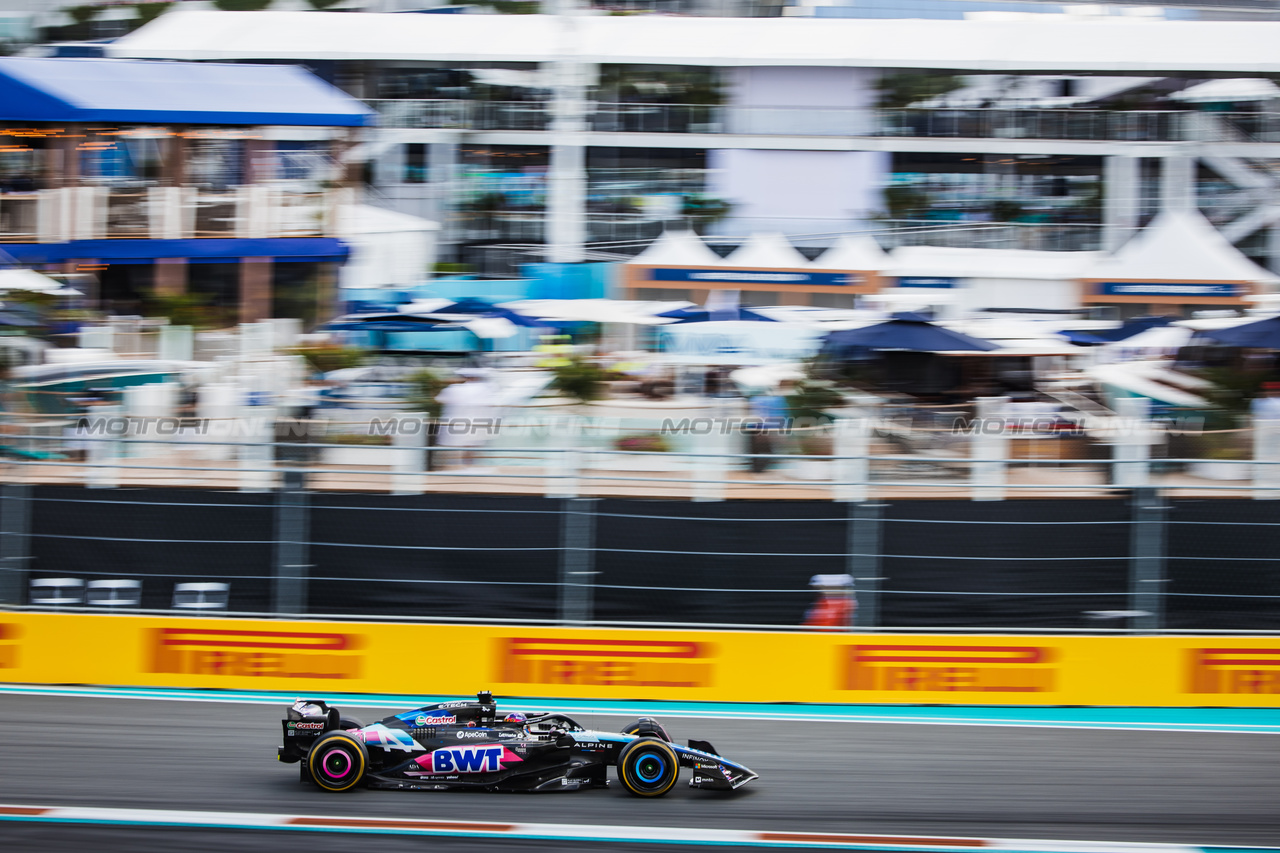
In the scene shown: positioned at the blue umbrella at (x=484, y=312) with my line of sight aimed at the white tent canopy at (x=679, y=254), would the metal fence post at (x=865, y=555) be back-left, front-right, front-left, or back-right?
back-right

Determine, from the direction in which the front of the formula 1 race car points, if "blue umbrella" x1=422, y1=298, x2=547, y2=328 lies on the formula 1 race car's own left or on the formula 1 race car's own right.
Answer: on the formula 1 race car's own left

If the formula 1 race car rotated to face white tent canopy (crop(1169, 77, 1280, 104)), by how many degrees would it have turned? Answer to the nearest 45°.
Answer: approximately 45° to its left

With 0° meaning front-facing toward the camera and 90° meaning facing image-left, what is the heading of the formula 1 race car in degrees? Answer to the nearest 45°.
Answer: approximately 270°

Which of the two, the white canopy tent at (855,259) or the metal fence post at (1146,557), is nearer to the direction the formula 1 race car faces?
the metal fence post

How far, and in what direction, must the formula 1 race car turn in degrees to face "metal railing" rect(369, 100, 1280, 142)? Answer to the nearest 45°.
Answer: approximately 90° to its left

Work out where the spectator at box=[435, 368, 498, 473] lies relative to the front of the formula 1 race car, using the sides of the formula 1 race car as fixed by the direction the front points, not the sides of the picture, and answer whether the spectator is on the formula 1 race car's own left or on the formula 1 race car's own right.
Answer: on the formula 1 race car's own left

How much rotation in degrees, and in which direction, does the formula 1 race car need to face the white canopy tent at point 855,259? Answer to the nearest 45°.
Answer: approximately 90° to its left

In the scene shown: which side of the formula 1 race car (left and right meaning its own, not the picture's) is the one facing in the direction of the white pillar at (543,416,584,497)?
left

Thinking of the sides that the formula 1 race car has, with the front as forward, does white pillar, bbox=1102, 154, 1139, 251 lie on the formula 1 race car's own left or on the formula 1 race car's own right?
on the formula 1 race car's own left

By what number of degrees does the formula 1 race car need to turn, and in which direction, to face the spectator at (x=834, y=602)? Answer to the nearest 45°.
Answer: approximately 45° to its left

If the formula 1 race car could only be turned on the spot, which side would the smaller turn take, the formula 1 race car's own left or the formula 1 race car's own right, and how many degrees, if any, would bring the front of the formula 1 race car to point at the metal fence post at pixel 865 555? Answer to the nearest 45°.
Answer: approximately 45° to the formula 1 race car's own left

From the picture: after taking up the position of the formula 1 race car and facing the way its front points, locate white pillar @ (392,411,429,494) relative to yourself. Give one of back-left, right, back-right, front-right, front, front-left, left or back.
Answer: left

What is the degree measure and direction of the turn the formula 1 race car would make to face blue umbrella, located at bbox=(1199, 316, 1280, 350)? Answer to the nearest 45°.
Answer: approximately 45° to its left
